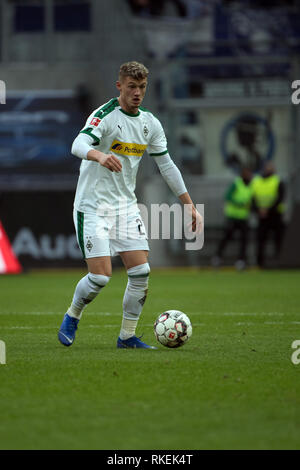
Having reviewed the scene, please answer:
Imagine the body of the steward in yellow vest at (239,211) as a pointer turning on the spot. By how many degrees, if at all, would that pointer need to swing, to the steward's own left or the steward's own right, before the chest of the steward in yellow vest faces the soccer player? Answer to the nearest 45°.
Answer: approximately 45° to the steward's own right

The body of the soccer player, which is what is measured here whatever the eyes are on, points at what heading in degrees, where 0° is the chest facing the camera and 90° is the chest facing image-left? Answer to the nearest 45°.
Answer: approximately 315°

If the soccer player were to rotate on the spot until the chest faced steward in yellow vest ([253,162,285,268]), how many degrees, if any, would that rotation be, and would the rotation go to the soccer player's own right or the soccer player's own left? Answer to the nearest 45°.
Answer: approximately 135° to the soccer player's own left

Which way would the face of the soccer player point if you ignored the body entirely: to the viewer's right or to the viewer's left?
to the viewer's right

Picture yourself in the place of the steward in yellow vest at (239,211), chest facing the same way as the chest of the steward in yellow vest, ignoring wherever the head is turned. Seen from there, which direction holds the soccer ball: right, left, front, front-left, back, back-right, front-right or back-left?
front-right
